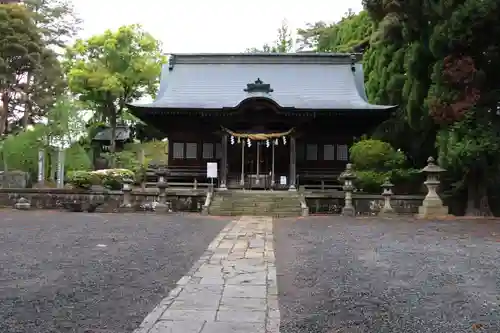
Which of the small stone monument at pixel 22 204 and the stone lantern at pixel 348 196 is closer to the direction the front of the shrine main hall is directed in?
the stone lantern

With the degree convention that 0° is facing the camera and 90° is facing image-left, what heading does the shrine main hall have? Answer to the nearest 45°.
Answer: approximately 0°

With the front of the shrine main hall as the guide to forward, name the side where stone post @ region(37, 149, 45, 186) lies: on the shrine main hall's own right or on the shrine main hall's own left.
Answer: on the shrine main hall's own right

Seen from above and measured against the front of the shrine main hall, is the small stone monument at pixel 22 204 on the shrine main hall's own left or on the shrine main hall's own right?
on the shrine main hall's own right

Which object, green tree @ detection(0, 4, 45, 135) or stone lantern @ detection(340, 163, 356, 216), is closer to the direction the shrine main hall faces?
the stone lantern

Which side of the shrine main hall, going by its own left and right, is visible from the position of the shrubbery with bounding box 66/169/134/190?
right

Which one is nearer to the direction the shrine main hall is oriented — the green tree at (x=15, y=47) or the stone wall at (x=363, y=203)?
the stone wall

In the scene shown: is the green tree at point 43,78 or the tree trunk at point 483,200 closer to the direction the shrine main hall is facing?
the tree trunk

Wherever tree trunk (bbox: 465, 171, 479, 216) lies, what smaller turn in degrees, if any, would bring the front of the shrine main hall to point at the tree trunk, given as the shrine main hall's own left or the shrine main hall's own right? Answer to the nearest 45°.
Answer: approximately 45° to the shrine main hall's own left

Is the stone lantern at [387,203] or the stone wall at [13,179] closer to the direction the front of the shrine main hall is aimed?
the stone lantern

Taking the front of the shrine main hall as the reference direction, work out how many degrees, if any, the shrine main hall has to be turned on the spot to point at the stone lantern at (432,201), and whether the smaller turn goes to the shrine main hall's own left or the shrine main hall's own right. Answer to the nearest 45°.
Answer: approximately 45° to the shrine main hall's own left

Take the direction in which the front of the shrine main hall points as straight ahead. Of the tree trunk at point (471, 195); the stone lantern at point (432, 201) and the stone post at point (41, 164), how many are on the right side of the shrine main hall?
1

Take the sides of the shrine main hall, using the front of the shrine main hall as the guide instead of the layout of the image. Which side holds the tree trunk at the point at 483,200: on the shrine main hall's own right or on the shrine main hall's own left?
on the shrine main hall's own left

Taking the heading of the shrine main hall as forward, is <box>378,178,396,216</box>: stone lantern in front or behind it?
in front

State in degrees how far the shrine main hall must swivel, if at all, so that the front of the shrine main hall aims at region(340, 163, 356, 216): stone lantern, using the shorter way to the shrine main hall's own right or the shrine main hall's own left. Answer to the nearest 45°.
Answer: approximately 45° to the shrine main hall's own left
